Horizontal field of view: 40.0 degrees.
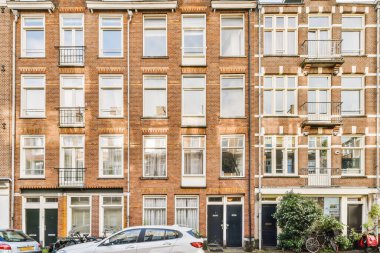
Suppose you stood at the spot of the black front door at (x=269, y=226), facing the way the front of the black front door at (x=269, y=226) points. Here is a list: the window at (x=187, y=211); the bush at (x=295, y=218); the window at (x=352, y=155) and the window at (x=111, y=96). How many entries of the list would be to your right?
2

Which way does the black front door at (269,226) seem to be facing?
toward the camera

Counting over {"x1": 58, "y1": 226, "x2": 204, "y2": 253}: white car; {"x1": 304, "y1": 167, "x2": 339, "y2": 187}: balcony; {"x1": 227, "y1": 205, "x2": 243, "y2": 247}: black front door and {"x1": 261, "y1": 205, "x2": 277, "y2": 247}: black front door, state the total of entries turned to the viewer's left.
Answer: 1

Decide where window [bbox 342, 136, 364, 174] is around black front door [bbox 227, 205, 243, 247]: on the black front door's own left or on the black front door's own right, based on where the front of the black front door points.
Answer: on the black front door's own left

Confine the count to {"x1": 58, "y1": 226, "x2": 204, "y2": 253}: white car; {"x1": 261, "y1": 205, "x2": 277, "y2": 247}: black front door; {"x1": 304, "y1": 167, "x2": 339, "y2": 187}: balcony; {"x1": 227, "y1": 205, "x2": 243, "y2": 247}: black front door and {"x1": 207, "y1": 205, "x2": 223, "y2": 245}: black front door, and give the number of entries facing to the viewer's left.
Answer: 1

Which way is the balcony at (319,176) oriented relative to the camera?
toward the camera

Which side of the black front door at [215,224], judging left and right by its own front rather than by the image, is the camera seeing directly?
front

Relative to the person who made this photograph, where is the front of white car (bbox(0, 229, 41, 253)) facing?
facing away from the viewer and to the left of the viewer

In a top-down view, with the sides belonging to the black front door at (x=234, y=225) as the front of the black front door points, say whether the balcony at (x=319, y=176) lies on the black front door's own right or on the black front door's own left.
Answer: on the black front door's own left

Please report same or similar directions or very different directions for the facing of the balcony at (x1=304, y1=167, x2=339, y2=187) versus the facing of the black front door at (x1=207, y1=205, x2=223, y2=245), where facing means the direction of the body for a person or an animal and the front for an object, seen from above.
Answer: same or similar directions

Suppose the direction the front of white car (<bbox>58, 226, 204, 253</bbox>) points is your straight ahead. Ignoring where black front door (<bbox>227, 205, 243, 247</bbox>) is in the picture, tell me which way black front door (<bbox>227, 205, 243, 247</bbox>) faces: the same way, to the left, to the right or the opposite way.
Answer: to the left

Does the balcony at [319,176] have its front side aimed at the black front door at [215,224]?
no

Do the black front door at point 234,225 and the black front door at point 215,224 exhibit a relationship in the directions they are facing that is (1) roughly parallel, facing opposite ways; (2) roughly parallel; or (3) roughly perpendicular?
roughly parallel
